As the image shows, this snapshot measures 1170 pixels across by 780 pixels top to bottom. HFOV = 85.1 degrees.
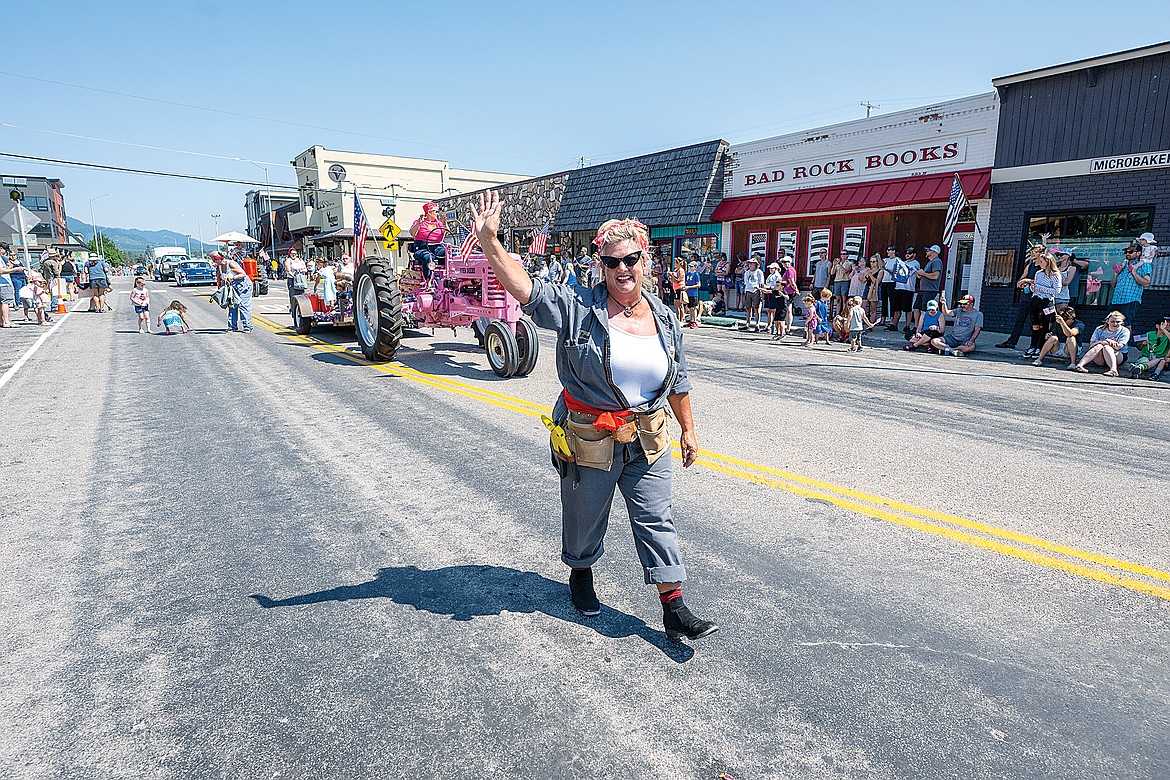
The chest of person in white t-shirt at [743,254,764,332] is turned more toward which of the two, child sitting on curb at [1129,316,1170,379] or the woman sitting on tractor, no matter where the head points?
the woman sitting on tractor

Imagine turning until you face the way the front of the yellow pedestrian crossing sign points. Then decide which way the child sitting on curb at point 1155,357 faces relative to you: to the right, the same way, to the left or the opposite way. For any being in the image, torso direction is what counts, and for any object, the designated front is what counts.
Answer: to the right

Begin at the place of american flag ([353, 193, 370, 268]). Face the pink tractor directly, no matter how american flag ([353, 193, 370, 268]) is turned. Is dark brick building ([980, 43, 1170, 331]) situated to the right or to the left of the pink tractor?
left

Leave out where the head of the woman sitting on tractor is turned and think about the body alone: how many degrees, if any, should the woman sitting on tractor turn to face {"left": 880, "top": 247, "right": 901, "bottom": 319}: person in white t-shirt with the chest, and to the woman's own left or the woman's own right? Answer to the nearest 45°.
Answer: approximately 45° to the woman's own left

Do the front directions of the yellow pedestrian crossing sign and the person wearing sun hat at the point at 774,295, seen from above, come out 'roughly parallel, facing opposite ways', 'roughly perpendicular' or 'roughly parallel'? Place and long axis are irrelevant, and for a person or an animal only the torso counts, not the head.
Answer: roughly perpendicular

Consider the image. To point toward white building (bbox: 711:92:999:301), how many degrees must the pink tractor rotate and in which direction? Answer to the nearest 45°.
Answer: approximately 90° to its left

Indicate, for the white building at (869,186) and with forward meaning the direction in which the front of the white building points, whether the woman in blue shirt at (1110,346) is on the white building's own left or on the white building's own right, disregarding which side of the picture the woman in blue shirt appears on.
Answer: on the white building's own left

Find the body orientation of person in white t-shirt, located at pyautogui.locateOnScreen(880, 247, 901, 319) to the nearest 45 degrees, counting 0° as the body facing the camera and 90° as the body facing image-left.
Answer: approximately 45°

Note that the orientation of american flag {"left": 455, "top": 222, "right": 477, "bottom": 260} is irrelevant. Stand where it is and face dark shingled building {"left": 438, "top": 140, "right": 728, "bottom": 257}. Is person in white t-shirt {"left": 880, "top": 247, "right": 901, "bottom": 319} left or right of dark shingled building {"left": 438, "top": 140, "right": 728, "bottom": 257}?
right

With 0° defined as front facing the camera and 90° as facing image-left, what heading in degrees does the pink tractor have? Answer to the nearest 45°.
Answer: approximately 315°
